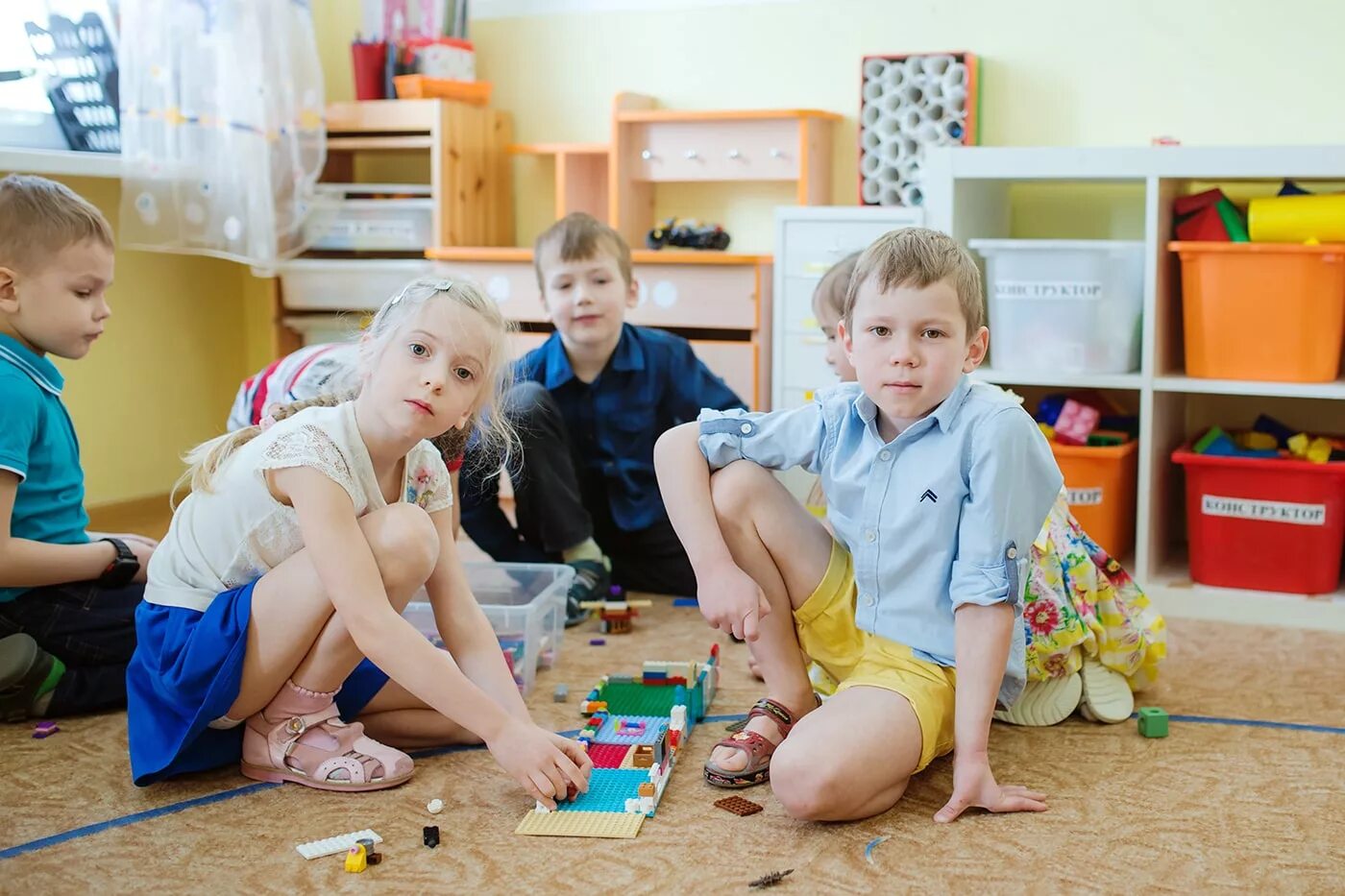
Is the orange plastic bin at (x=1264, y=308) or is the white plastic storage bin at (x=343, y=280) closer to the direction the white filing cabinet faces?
the orange plastic bin

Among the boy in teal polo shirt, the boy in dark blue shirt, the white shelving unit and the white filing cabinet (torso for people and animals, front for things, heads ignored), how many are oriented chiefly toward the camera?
3

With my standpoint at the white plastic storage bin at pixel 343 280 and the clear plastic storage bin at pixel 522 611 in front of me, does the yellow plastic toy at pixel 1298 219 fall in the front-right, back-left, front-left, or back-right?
front-left

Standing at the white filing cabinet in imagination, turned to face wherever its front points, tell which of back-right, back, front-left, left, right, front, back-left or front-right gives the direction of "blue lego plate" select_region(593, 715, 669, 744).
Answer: front

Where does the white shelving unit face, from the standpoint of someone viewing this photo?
facing the viewer

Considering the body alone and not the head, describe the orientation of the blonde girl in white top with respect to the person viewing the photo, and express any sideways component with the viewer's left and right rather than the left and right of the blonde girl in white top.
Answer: facing the viewer and to the right of the viewer

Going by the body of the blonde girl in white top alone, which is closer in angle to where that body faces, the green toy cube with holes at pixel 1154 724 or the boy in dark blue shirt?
the green toy cube with holes

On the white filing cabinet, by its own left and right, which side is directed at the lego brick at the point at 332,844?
front

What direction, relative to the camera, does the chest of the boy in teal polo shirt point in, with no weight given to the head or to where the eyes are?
to the viewer's right

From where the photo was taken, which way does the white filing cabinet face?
toward the camera

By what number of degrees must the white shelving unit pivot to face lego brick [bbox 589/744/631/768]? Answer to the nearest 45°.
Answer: approximately 45° to its right

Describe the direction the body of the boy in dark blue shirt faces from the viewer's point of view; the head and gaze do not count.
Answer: toward the camera

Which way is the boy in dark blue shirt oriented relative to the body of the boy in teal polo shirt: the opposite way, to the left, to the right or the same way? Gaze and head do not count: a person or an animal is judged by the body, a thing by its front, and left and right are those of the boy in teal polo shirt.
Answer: to the right
